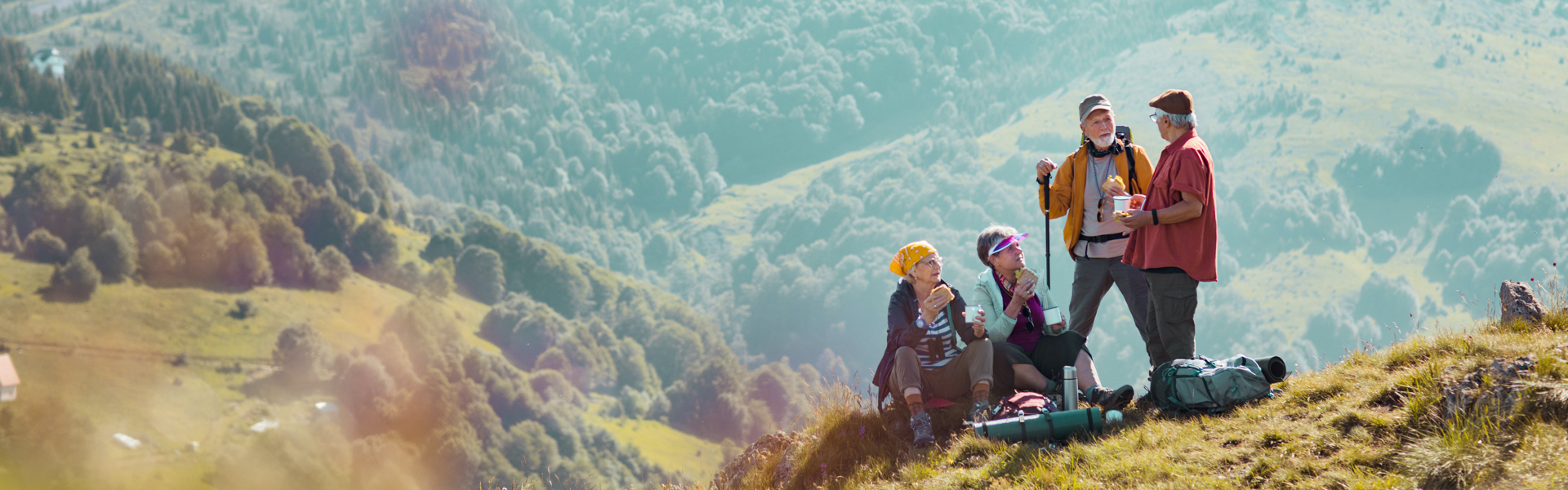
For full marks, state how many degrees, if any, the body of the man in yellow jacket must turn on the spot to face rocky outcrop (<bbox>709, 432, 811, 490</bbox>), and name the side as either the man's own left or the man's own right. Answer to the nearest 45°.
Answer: approximately 90° to the man's own right

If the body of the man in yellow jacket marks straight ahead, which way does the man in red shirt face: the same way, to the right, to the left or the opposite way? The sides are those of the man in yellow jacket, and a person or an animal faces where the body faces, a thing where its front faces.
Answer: to the right

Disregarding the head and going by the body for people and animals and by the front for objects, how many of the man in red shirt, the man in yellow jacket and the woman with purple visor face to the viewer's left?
1

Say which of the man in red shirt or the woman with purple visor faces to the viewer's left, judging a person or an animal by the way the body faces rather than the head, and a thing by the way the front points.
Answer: the man in red shirt

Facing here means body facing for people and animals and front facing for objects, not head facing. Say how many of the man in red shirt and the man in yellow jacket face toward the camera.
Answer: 1

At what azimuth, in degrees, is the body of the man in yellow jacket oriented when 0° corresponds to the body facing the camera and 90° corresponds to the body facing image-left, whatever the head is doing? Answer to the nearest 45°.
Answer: approximately 0°

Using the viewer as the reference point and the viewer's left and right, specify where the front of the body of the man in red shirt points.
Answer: facing to the left of the viewer

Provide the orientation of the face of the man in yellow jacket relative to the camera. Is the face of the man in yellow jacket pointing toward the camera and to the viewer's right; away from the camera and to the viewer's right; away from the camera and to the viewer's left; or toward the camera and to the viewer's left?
toward the camera and to the viewer's right

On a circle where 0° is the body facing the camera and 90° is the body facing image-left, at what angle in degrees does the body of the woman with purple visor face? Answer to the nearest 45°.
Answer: approximately 315°

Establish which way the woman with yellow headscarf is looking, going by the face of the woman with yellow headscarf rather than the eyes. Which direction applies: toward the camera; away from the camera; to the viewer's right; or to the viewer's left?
to the viewer's right

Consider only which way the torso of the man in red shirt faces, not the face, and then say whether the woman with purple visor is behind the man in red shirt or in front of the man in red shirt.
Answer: in front

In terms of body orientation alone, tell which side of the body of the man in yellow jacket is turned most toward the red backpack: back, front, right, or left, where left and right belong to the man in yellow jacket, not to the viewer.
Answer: front

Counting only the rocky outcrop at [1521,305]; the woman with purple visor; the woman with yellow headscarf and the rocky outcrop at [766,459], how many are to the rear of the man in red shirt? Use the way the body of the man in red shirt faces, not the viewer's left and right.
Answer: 1
